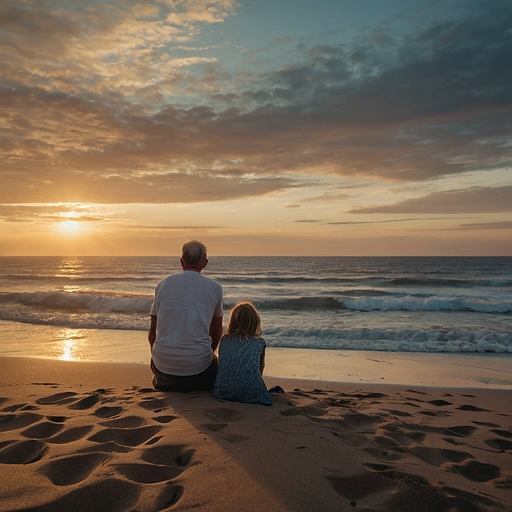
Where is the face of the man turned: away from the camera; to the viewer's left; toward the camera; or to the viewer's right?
away from the camera

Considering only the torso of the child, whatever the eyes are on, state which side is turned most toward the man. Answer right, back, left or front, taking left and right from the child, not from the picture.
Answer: left

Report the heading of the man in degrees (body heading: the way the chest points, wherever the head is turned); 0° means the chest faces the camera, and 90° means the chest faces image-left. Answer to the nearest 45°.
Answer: approximately 180°

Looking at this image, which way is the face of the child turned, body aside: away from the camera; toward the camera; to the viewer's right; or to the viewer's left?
away from the camera

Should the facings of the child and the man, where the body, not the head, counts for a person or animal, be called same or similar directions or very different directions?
same or similar directions

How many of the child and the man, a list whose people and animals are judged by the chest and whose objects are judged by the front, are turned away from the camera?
2

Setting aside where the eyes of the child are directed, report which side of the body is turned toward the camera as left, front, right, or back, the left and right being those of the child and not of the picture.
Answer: back

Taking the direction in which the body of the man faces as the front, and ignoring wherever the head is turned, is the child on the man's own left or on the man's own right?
on the man's own right
